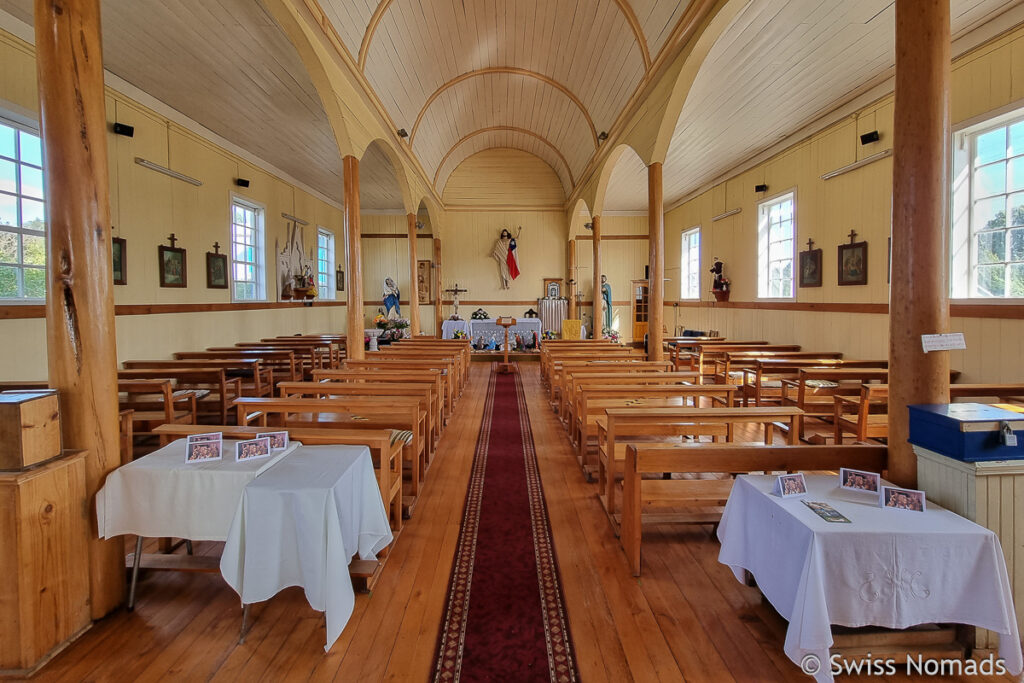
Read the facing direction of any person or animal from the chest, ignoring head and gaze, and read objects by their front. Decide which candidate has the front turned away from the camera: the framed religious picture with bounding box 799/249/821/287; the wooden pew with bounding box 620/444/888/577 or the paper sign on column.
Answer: the wooden pew

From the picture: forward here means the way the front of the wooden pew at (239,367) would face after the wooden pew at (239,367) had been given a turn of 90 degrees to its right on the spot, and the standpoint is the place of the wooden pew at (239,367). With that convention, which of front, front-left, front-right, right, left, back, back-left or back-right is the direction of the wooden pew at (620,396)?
front

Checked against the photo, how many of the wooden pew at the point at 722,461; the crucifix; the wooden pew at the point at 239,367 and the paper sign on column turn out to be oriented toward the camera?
2

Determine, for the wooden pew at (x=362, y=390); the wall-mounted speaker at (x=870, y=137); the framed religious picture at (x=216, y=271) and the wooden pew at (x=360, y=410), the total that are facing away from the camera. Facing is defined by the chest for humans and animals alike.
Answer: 2

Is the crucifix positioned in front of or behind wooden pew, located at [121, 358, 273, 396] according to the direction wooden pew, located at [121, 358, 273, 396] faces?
in front

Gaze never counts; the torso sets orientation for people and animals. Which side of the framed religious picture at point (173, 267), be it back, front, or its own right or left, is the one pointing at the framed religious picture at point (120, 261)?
right

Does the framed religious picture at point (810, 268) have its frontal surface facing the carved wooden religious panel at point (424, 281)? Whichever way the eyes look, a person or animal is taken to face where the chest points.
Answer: no

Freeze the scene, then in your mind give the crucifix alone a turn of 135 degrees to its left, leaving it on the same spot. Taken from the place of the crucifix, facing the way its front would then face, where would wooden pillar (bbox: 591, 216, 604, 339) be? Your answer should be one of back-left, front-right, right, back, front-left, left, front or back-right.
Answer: right

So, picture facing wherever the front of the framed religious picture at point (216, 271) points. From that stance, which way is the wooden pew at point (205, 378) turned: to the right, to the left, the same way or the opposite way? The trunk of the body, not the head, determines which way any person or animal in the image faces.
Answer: to the left

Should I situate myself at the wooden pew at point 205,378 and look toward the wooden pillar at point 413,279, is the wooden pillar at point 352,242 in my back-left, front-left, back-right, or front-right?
front-right

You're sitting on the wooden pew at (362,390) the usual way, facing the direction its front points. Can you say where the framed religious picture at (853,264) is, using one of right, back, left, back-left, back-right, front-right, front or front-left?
right

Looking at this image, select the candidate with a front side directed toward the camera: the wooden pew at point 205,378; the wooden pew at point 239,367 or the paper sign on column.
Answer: the paper sign on column

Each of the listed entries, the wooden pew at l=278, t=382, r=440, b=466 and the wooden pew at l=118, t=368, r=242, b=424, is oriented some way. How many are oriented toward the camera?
0

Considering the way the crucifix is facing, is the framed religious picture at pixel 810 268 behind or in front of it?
in front

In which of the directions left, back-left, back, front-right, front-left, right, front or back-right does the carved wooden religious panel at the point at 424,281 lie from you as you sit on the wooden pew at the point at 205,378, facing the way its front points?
front

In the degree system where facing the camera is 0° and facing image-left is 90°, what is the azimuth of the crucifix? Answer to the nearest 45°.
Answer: approximately 0°

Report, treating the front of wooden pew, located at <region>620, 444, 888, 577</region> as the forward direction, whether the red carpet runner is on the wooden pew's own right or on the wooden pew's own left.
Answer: on the wooden pew's own left

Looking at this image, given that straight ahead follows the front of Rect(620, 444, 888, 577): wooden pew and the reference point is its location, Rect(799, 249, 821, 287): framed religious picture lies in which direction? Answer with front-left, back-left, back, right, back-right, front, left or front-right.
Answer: front

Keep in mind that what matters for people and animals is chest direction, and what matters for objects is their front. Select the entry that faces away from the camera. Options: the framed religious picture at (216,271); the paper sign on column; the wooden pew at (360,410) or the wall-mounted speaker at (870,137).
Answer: the wooden pew

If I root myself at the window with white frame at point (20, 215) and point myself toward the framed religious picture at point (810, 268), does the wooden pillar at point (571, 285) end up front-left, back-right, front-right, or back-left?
front-left

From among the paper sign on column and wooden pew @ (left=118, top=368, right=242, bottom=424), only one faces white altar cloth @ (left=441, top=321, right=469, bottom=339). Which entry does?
the wooden pew

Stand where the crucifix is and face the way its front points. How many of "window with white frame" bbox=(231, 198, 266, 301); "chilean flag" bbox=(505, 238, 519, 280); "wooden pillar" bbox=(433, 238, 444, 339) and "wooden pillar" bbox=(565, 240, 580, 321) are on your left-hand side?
2

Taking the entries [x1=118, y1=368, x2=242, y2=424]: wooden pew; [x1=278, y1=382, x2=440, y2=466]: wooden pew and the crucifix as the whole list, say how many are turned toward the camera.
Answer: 1

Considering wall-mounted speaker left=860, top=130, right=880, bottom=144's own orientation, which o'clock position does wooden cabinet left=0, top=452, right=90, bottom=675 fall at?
The wooden cabinet is roughly at 11 o'clock from the wall-mounted speaker.

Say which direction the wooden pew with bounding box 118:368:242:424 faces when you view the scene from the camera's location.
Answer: facing away from the viewer and to the right of the viewer

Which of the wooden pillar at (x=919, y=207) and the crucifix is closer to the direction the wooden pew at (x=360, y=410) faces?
the crucifix

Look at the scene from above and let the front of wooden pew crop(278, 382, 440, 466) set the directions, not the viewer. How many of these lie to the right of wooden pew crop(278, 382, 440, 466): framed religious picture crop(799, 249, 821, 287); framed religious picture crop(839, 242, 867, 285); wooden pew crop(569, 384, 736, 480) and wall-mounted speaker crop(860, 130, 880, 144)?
4
